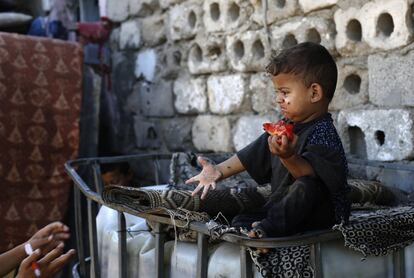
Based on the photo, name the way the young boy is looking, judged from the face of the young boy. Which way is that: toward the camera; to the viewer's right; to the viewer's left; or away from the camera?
to the viewer's left

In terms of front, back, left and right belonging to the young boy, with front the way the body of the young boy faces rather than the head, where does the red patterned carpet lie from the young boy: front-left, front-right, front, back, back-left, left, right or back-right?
front-right

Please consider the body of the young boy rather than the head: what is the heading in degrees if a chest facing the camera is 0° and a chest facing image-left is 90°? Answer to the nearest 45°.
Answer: approximately 90°
